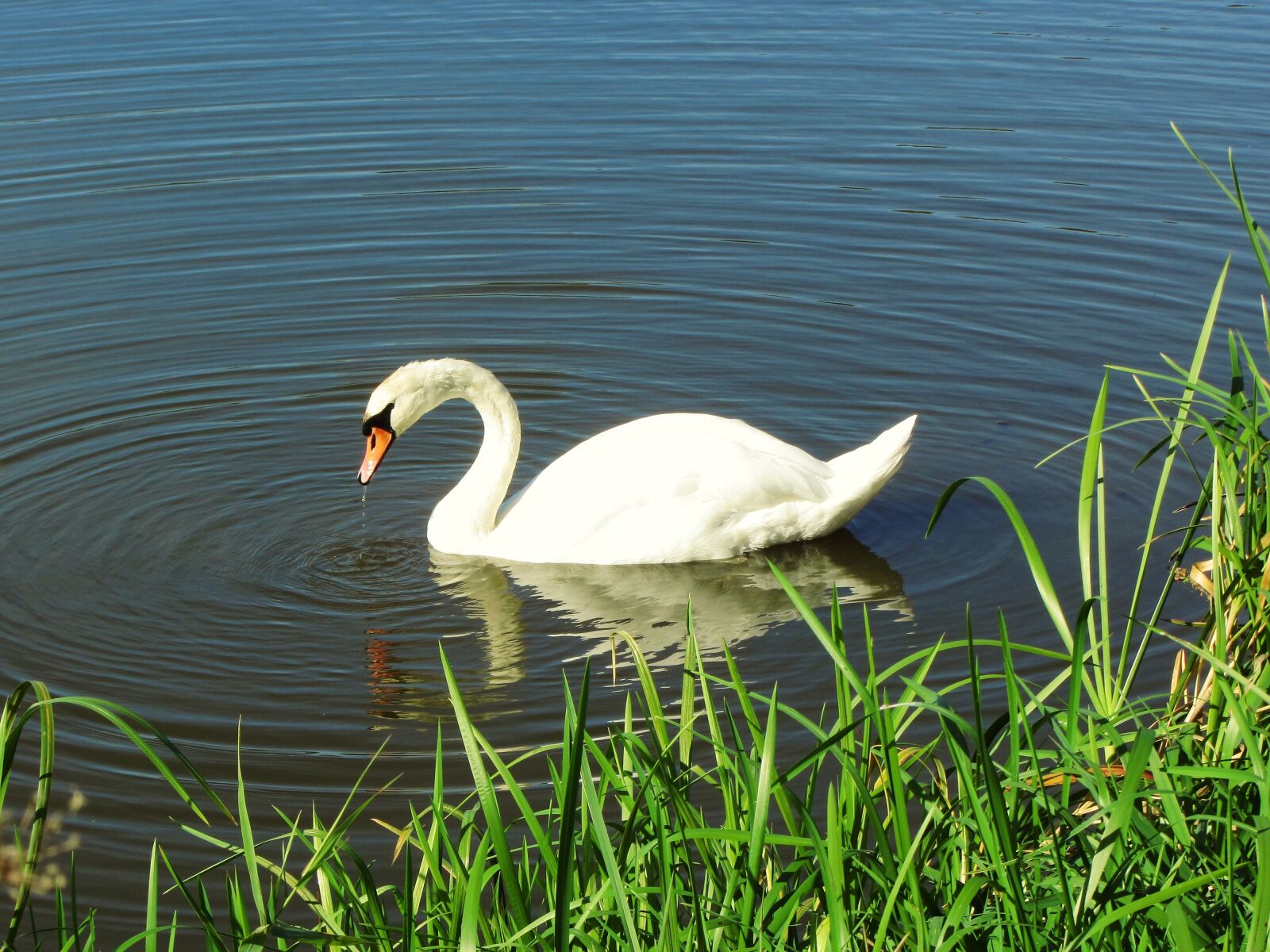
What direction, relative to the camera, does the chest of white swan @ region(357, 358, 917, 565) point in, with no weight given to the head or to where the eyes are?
to the viewer's left
